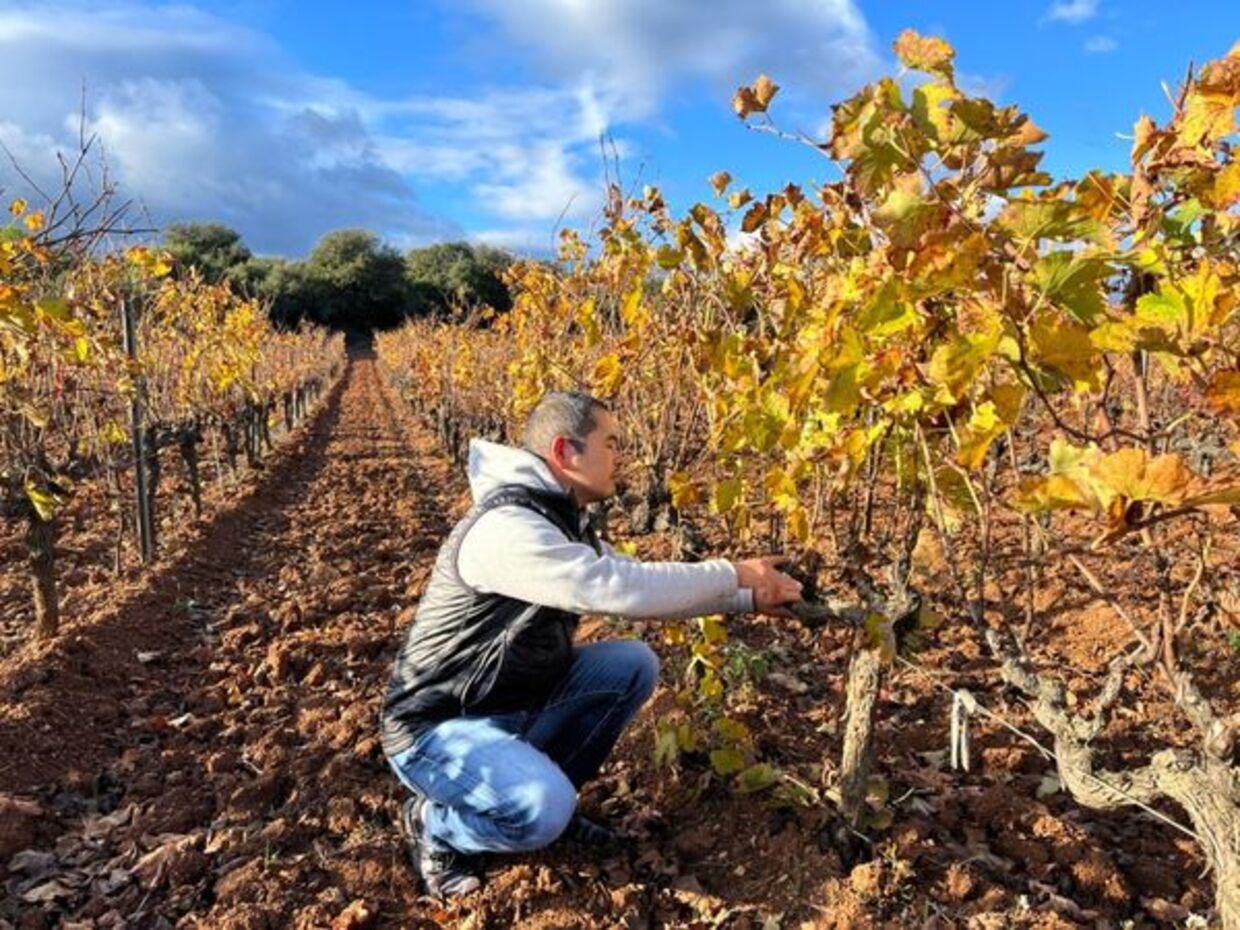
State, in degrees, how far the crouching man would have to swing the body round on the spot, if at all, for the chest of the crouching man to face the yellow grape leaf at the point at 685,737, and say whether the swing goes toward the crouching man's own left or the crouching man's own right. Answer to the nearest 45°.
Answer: approximately 45° to the crouching man's own left

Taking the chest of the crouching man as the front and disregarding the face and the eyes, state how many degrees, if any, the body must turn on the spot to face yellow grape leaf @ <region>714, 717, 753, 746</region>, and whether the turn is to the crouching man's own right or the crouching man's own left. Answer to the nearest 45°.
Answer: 0° — they already face it

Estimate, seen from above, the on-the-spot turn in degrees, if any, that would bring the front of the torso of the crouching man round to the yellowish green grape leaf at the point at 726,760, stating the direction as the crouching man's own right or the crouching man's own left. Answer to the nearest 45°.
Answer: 0° — they already face it

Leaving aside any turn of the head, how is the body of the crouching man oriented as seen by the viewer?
to the viewer's right

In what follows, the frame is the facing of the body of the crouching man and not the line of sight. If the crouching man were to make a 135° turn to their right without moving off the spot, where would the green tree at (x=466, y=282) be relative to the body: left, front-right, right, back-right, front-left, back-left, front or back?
back-right

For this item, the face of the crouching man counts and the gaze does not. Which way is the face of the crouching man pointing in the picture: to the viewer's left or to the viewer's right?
to the viewer's right
